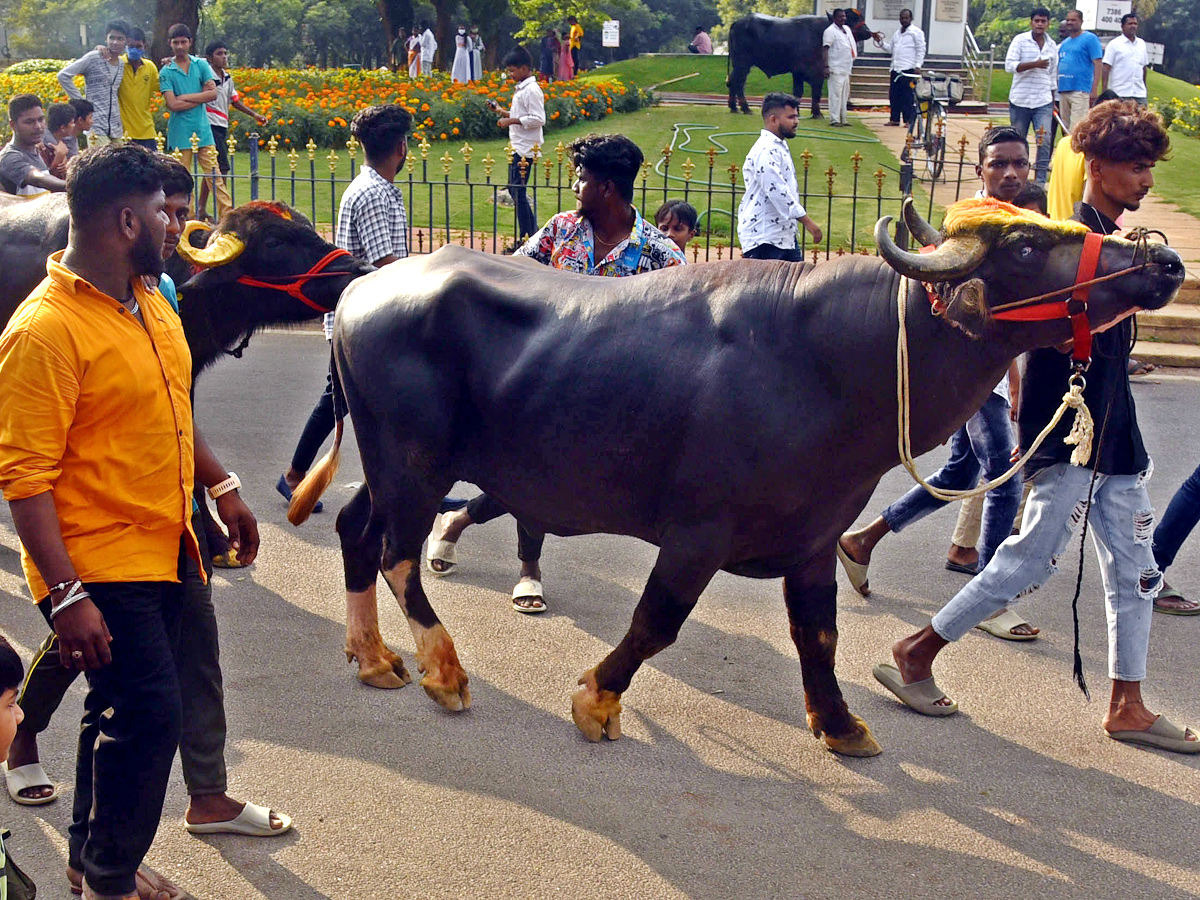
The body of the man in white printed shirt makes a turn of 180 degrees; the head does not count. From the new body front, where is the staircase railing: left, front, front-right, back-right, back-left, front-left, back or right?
right

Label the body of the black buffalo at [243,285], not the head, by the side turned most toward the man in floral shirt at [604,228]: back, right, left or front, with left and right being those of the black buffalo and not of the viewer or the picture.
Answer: front

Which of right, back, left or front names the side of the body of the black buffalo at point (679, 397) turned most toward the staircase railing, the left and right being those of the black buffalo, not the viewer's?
left

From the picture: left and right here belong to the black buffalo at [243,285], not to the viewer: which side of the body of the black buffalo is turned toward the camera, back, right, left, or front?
right

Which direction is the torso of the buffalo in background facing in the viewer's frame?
to the viewer's right

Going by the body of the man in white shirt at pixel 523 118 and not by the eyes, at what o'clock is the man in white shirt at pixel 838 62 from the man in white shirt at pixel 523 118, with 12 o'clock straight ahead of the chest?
the man in white shirt at pixel 838 62 is roughly at 4 o'clock from the man in white shirt at pixel 523 118.

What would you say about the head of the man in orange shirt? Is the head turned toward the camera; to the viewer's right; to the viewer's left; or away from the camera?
to the viewer's right

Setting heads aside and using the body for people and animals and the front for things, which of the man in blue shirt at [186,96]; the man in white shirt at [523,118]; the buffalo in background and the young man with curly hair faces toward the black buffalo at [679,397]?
the man in blue shirt

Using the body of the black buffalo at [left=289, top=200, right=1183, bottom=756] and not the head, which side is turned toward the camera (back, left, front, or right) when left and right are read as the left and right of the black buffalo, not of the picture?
right

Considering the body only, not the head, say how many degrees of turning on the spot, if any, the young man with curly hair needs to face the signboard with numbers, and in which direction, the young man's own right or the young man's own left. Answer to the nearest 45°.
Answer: approximately 90° to the young man's own left

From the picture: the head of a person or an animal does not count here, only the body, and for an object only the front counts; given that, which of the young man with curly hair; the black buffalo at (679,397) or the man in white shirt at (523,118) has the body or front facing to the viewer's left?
the man in white shirt

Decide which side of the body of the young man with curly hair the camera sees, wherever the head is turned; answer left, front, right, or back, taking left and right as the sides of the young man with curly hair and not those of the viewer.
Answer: right

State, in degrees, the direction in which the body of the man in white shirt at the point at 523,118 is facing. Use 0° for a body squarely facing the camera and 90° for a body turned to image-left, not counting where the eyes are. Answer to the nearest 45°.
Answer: approximately 90°

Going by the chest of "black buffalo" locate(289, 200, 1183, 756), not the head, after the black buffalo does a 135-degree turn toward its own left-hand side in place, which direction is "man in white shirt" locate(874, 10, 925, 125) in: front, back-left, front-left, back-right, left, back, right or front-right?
front-right
